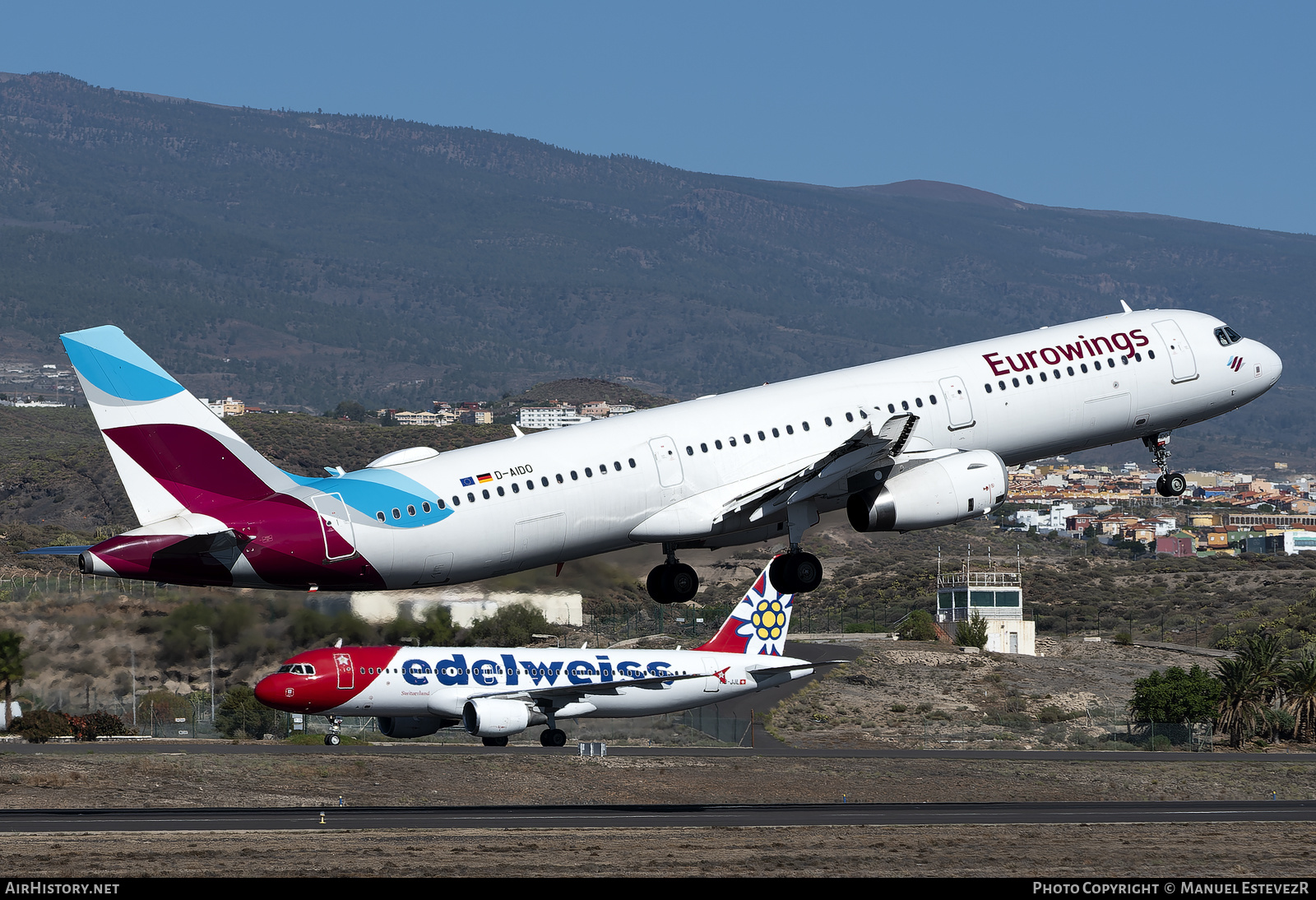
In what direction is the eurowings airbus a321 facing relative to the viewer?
to the viewer's right
